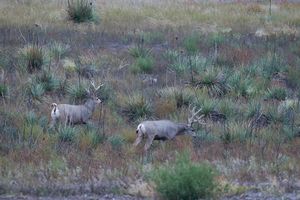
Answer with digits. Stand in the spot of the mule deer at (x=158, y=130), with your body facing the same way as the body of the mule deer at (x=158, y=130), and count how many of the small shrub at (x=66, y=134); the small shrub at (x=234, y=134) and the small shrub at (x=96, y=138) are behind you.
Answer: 2

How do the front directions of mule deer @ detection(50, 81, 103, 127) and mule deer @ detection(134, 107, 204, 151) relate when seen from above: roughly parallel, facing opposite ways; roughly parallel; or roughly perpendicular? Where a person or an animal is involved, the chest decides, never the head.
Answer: roughly parallel

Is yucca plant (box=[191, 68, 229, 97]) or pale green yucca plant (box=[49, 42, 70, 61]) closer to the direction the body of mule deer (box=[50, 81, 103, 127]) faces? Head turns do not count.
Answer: the yucca plant (box=[191, 68, 229, 97])

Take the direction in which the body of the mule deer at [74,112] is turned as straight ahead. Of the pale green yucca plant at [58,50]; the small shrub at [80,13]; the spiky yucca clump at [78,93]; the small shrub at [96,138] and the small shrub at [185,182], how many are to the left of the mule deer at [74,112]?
3

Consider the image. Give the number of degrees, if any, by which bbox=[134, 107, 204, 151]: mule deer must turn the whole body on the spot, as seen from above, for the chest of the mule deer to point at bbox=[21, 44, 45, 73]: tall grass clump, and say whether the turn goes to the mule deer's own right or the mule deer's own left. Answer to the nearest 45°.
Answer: approximately 135° to the mule deer's own left

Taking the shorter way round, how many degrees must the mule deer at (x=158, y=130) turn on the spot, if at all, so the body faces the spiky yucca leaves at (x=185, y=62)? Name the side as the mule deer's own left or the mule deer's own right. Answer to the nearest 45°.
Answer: approximately 90° to the mule deer's own left

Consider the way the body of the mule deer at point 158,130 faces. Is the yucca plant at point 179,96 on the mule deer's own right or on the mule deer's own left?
on the mule deer's own left

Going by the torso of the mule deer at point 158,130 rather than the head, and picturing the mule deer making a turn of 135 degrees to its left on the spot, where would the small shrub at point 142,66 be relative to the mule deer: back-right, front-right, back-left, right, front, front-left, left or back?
front-right

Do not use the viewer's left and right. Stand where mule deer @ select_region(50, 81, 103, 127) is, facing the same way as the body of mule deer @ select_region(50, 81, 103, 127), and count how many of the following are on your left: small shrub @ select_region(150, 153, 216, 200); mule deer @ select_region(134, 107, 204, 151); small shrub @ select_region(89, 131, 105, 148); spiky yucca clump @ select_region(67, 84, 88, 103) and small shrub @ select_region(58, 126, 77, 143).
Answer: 1

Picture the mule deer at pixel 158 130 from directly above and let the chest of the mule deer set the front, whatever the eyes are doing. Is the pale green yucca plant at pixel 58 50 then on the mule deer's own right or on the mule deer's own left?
on the mule deer's own left

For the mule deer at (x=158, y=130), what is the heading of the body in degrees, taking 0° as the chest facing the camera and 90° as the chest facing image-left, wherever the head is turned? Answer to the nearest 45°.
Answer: approximately 270°

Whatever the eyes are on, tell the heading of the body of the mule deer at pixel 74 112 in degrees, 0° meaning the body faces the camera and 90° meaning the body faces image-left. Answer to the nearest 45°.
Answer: approximately 270°

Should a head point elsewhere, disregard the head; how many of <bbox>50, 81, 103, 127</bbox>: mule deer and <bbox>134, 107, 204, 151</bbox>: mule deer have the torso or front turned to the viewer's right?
2

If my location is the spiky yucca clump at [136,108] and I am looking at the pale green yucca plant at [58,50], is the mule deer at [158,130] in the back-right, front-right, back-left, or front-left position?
back-left
